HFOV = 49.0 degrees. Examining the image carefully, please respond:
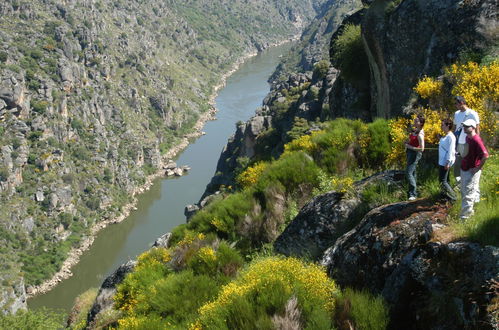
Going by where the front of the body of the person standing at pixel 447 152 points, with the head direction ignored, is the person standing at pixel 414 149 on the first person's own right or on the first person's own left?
on the first person's own right

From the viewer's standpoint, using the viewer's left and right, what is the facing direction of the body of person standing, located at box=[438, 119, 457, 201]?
facing to the left of the viewer

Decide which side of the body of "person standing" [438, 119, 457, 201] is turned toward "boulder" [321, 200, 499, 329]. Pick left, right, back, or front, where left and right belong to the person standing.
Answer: left

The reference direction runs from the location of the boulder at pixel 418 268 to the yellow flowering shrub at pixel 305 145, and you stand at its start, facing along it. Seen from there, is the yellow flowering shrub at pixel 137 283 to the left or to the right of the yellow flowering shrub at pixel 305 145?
left

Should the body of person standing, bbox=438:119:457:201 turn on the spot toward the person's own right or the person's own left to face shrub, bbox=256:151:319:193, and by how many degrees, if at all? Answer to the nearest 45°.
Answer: approximately 45° to the person's own right

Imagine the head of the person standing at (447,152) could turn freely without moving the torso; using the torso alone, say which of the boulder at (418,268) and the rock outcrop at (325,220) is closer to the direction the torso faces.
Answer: the rock outcrop

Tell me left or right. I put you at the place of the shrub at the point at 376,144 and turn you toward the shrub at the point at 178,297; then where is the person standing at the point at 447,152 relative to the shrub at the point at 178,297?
left

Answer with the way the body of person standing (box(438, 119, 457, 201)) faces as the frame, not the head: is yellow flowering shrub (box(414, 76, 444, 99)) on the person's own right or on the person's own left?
on the person's own right

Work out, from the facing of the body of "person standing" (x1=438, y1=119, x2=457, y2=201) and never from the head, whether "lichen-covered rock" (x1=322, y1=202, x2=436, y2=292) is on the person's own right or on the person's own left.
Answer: on the person's own left

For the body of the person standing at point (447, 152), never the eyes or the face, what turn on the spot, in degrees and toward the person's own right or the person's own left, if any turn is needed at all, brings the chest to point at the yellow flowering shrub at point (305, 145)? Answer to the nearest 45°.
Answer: approximately 45° to the person's own right
